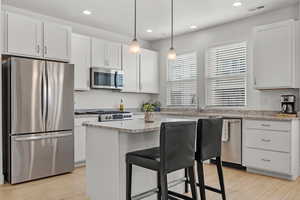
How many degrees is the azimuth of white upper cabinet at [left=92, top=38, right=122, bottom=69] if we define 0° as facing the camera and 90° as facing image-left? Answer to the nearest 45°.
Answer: approximately 315°

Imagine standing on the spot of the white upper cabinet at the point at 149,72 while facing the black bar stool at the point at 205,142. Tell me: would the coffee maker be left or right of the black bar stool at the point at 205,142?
left

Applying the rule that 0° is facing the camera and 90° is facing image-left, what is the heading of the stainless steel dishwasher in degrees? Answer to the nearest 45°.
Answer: approximately 45°

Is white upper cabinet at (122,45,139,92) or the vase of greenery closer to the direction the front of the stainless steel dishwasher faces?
the vase of greenery

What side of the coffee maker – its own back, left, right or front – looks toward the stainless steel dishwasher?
right

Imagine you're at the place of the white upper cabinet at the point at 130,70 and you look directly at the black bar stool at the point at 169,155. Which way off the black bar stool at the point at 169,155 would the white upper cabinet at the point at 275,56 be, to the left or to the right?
left

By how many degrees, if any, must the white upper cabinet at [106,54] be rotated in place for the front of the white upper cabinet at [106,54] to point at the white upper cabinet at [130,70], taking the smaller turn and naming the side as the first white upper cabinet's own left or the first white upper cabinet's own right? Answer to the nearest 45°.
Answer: approximately 90° to the first white upper cabinet's own left

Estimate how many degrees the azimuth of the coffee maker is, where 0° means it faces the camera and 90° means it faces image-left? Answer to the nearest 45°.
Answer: approximately 0°
